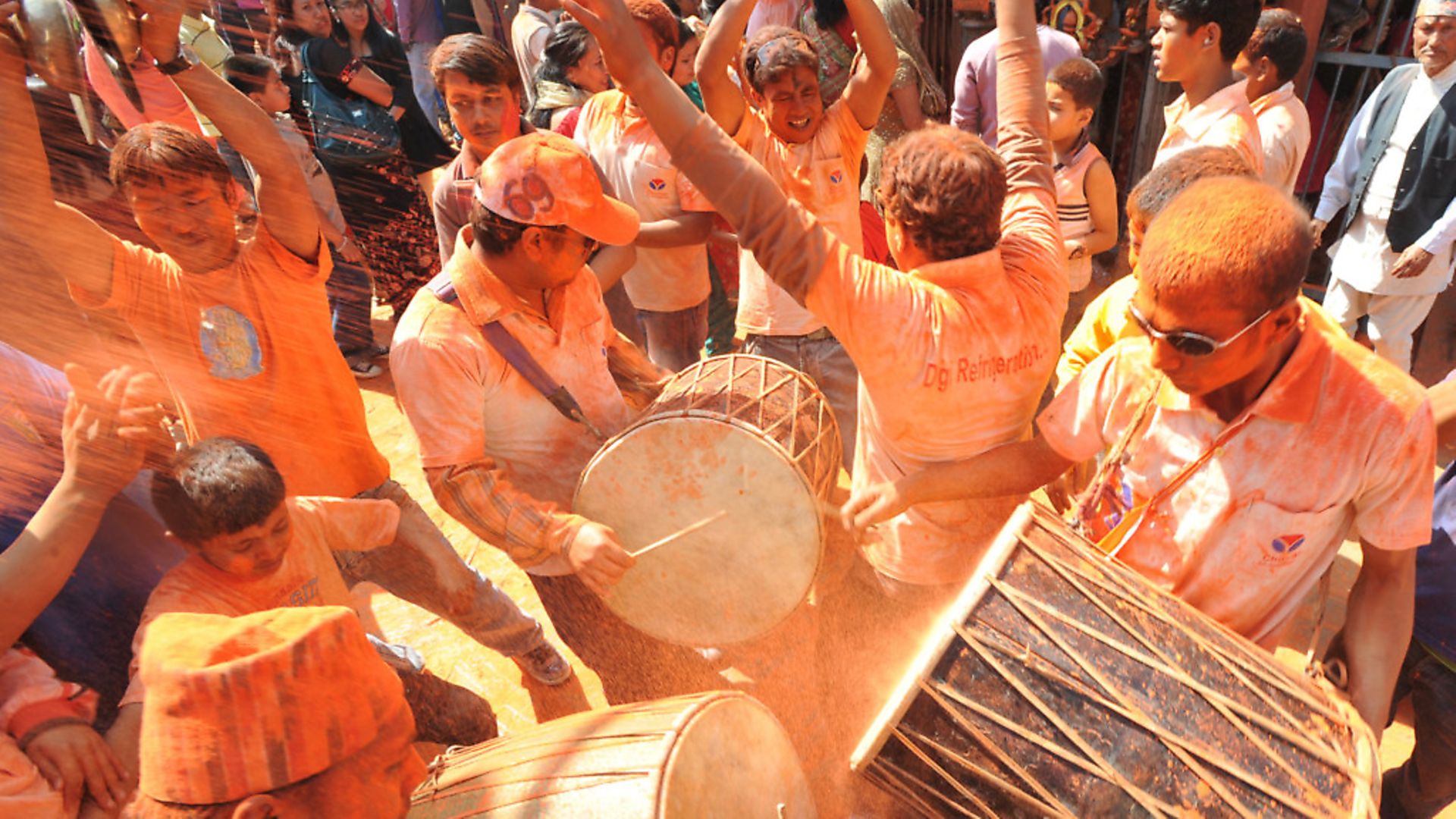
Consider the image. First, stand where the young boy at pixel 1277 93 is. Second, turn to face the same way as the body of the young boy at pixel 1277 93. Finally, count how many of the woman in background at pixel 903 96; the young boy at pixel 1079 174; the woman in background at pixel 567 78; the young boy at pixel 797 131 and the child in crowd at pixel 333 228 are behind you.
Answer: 0

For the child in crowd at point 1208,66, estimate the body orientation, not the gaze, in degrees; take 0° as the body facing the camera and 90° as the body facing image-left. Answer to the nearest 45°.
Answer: approximately 90°

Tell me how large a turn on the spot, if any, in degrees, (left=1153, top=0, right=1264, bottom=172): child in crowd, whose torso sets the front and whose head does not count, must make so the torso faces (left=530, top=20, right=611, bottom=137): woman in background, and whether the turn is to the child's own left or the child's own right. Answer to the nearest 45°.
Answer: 0° — they already face them

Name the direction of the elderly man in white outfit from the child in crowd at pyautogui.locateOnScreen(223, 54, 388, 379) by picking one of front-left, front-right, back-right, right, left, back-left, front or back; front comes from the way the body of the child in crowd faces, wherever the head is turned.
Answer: front-right

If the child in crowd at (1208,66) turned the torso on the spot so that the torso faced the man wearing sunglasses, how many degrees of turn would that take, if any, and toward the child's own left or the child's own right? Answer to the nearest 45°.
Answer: approximately 90° to the child's own left

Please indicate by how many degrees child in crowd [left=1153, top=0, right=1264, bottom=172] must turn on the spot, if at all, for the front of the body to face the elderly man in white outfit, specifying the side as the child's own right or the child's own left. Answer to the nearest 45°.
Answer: approximately 135° to the child's own right

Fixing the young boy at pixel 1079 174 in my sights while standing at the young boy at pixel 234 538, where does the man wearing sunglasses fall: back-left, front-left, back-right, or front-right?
front-right

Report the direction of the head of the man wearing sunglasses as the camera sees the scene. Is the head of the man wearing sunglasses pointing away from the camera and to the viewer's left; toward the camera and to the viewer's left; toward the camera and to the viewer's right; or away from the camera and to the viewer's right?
toward the camera and to the viewer's left

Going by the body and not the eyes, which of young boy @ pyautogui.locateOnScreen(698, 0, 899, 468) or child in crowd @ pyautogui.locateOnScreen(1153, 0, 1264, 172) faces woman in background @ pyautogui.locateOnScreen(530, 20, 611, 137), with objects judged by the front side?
the child in crowd

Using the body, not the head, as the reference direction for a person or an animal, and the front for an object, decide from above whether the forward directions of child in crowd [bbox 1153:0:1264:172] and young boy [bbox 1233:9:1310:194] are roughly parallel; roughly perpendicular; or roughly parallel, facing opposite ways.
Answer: roughly parallel

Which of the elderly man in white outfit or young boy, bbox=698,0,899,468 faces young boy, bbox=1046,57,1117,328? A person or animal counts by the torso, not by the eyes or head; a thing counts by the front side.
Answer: the elderly man in white outfit

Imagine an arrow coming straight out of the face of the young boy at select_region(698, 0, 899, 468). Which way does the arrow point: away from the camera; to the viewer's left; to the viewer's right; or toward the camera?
toward the camera

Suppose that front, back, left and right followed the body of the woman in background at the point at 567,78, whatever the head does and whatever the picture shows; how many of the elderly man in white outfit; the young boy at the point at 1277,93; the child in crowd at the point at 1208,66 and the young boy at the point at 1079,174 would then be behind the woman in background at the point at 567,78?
0

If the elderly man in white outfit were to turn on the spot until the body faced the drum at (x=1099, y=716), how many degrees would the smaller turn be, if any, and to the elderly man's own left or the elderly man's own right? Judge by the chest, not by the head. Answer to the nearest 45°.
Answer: approximately 45° to the elderly man's own left

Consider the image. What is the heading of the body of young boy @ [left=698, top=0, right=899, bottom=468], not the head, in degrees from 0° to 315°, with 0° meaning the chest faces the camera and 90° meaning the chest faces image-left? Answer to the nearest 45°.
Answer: approximately 0°
